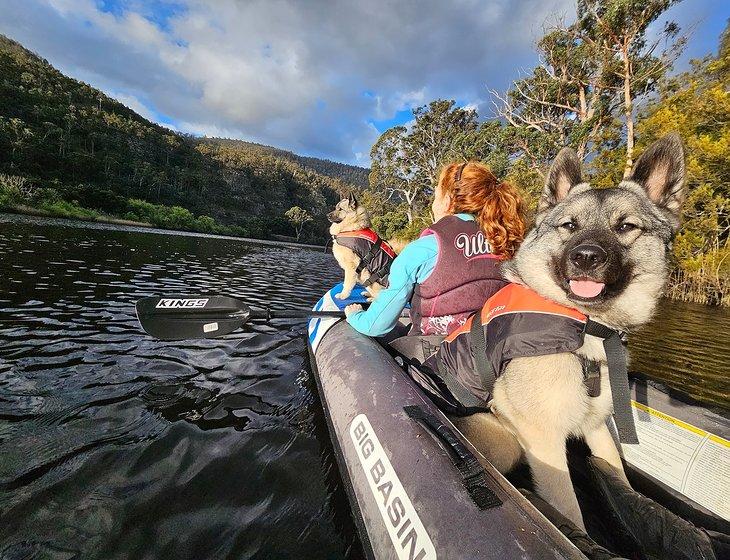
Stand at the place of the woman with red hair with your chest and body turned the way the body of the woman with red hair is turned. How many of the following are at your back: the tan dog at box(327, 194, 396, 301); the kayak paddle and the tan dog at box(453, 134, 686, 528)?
1

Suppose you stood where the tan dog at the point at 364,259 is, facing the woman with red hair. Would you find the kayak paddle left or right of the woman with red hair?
right

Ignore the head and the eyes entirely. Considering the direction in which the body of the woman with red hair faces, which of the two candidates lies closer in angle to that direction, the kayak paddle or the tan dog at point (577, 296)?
the kayak paddle

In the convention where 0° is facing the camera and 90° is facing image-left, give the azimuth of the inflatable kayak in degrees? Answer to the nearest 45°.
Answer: approximately 135°

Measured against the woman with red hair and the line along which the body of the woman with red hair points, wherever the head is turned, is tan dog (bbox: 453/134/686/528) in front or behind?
behind

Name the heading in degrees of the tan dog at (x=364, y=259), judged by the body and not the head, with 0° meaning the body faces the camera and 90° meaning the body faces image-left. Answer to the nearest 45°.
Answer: approximately 90°

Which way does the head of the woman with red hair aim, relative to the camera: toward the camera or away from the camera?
away from the camera

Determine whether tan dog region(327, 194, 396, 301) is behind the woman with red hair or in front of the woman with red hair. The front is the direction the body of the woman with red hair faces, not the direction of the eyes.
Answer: in front

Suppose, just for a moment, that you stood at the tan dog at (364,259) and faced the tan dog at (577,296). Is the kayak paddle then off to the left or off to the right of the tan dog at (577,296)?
right

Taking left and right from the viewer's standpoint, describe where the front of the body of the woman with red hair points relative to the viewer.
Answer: facing away from the viewer and to the left of the viewer

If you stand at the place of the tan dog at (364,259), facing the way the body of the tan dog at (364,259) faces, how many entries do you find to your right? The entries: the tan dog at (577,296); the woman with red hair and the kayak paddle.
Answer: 0

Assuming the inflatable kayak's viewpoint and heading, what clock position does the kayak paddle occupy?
The kayak paddle is roughly at 11 o'clock from the inflatable kayak.
